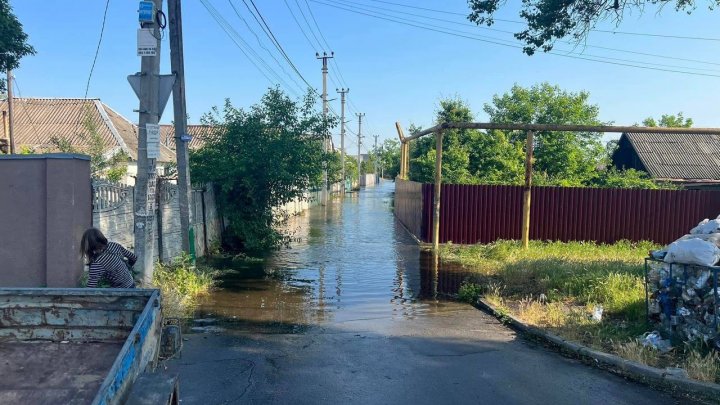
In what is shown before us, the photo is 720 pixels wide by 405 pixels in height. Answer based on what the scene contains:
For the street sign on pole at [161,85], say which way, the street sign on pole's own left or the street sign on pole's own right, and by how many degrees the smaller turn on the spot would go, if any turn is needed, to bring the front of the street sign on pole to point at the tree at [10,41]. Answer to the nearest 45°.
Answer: approximately 45° to the street sign on pole's own left

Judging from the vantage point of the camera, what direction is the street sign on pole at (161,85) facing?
facing away from the viewer

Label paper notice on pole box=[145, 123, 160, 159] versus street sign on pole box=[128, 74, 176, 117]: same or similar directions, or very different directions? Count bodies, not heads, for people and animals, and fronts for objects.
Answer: very different directions

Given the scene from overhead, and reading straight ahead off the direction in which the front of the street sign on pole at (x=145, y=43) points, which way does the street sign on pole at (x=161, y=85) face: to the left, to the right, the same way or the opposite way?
the opposite way

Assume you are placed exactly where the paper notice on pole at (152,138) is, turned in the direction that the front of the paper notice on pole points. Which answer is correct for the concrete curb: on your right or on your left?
on your left

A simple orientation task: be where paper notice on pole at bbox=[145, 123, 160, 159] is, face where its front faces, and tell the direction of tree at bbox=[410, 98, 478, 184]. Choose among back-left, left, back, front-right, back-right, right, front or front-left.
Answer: back-left

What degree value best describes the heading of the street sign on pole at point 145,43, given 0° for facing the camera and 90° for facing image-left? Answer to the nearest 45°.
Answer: approximately 0°

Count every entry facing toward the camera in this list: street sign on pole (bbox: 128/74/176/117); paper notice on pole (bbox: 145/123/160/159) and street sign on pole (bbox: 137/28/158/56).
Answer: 2
